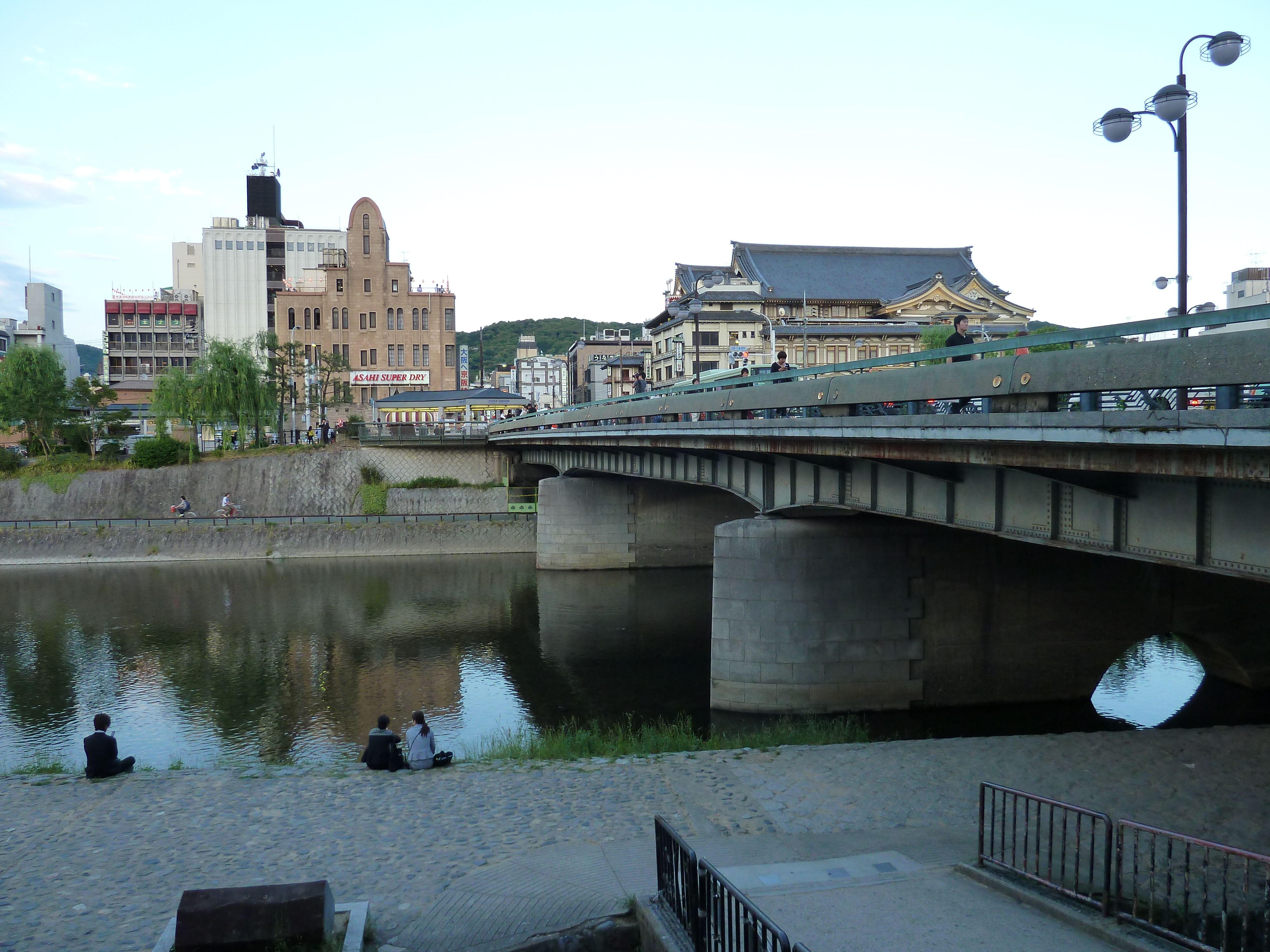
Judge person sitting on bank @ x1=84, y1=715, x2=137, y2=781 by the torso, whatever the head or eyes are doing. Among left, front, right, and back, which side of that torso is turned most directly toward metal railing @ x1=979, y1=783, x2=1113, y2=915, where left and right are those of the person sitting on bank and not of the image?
right

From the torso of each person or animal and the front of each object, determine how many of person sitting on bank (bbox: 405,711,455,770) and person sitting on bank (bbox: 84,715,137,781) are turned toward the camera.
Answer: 0

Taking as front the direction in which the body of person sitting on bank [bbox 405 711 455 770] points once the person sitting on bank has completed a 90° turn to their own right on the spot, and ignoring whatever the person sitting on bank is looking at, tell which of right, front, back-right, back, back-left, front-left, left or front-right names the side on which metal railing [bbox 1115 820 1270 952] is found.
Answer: front-right

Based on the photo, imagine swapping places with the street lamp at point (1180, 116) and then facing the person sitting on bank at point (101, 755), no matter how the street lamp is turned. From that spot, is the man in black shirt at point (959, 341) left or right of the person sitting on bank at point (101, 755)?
right

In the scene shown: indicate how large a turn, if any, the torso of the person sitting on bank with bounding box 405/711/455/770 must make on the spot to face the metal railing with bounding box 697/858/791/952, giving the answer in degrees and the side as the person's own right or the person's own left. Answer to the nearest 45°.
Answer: approximately 180°

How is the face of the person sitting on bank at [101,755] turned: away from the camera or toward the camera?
away from the camera

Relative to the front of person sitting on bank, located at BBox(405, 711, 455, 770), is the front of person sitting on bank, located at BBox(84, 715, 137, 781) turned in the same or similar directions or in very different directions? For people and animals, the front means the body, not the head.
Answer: same or similar directions

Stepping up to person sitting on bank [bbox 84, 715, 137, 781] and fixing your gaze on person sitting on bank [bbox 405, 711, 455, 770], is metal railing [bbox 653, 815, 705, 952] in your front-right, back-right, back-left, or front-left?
front-right

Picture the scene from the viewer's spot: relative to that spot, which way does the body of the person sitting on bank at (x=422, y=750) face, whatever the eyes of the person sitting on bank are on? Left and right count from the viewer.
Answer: facing away from the viewer

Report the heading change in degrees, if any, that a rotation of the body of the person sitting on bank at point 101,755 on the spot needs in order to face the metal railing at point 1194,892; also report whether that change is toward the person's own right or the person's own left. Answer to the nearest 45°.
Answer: approximately 90° to the person's own right

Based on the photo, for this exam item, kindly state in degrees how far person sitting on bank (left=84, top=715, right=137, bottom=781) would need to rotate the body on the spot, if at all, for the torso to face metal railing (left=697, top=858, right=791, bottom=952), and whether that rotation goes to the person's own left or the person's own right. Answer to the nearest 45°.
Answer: approximately 135° to the person's own right

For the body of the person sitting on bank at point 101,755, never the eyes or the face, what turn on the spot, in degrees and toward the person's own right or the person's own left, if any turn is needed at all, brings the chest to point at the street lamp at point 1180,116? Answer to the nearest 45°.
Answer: approximately 90° to the person's own right

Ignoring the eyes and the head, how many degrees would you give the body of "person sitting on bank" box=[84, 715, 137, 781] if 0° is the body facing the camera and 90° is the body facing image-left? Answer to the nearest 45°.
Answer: approximately 225°
